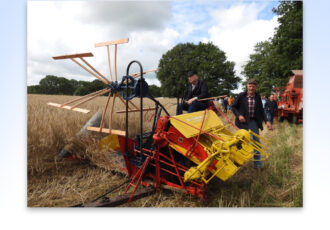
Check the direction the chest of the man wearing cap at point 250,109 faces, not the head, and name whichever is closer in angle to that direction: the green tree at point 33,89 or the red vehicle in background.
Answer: the green tree

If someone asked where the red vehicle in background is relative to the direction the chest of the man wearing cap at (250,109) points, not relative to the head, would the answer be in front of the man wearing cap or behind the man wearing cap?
behind

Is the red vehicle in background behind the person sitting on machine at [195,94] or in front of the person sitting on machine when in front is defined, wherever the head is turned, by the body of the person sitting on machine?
behind

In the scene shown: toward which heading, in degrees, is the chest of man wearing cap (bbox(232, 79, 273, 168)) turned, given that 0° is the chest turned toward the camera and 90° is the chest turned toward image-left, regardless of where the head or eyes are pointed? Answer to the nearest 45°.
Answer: approximately 0°

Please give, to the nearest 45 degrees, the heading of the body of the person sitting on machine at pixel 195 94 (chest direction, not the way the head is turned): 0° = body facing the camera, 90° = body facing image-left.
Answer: approximately 45°

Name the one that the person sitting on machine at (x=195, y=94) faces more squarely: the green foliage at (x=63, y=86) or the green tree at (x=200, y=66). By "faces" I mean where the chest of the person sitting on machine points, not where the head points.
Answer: the green foliage

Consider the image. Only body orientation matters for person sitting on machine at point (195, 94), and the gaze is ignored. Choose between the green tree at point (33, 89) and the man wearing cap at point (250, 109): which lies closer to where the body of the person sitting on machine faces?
the green tree
